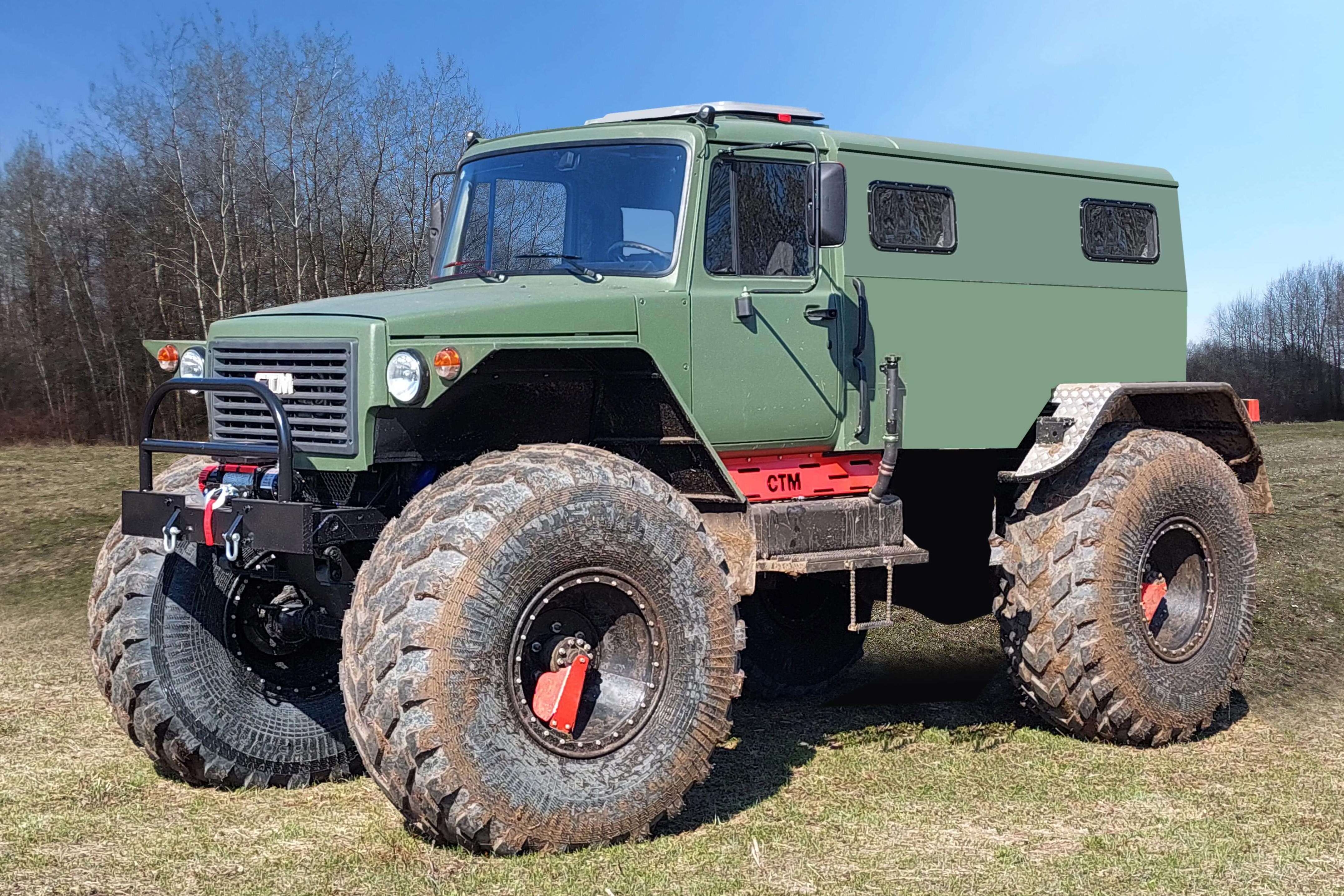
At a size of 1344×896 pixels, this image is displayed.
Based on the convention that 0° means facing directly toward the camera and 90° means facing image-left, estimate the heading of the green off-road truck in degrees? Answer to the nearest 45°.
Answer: approximately 45°
